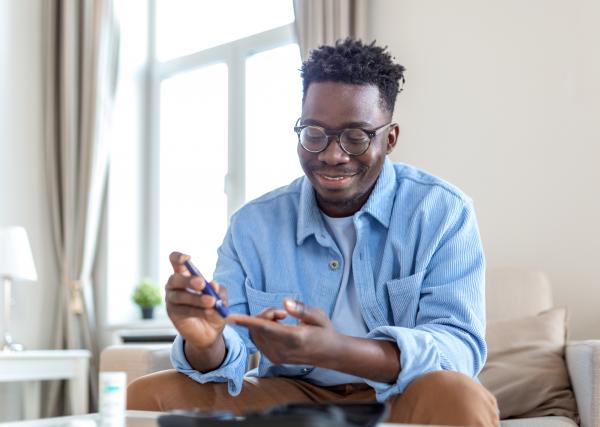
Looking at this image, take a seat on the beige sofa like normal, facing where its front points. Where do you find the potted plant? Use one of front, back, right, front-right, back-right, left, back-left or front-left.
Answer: back-right

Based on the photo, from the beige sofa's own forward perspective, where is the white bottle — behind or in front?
in front

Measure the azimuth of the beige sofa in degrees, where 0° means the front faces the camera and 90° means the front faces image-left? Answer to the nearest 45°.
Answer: approximately 0°
